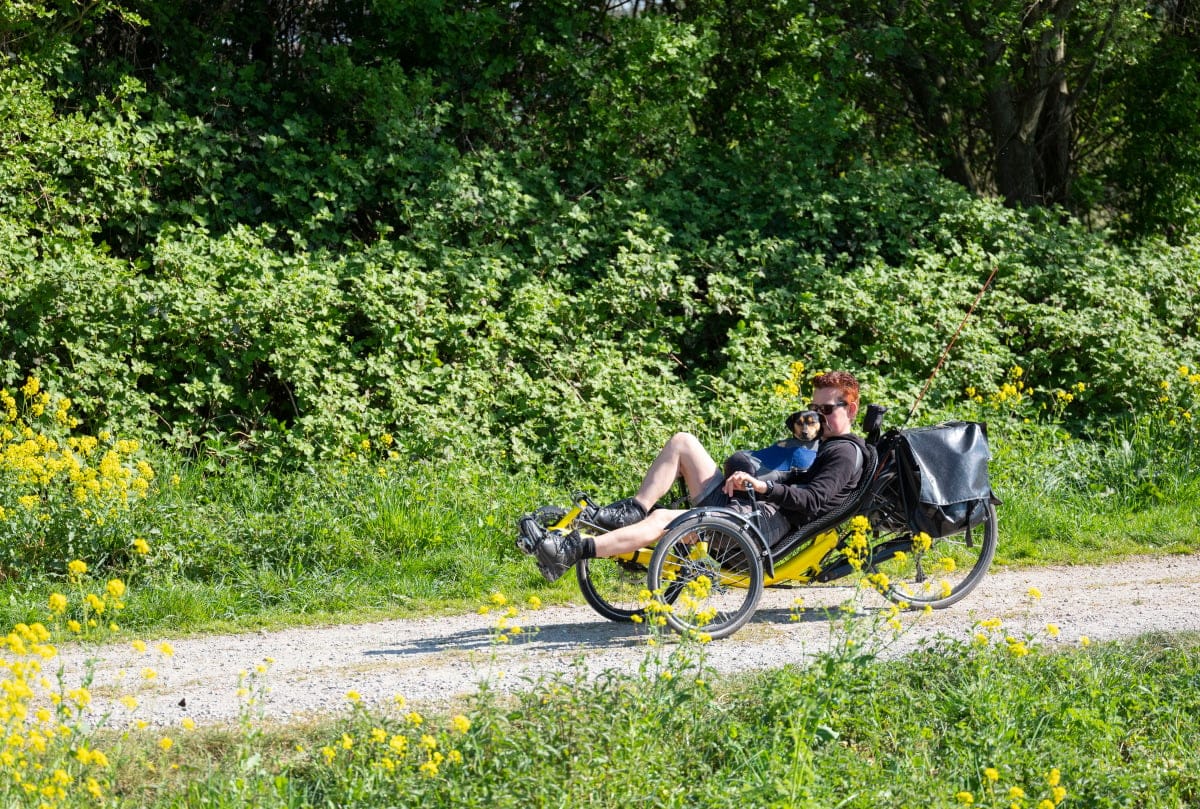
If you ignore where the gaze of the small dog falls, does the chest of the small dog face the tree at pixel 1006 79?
no

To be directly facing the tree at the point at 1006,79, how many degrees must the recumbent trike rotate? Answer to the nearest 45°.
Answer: approximately 135° to its right

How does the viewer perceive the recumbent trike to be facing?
facing the viewer and to the left of the viewer

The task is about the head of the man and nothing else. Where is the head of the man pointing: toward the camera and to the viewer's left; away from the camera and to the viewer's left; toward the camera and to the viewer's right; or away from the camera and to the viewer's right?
toward the camera and to the viewer's left
